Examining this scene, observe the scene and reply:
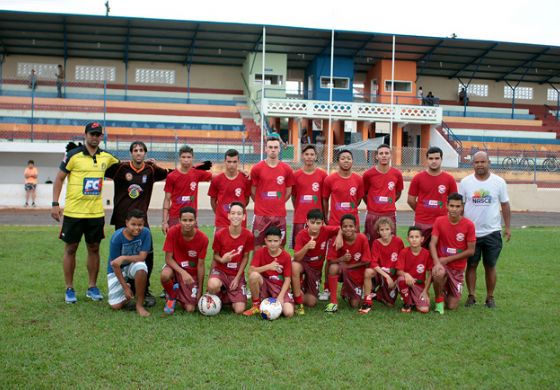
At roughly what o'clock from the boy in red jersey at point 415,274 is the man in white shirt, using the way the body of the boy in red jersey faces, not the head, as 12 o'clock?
The man in white shirt is roughly at 8 o'clock from the boy in red jersey.

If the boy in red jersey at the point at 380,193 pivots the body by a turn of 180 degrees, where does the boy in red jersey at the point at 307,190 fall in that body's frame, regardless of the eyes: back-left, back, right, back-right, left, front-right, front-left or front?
left

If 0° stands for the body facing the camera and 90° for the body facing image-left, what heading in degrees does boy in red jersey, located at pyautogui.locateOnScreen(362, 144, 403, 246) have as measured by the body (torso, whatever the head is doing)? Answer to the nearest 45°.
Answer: approximately 0°

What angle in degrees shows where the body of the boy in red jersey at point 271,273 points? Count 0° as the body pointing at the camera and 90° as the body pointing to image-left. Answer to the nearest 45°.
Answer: approximately 0°

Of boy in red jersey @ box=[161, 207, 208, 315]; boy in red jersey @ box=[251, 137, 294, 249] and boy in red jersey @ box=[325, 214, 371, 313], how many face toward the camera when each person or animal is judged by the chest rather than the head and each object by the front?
3

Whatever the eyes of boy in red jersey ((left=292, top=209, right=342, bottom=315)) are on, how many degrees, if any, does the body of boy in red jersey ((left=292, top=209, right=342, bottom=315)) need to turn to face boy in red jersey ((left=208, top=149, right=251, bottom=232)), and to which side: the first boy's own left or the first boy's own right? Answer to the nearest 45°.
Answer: approximately 135° to the first boy's own right

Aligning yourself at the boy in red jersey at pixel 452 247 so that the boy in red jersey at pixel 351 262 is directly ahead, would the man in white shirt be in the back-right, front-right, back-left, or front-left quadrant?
back-right
